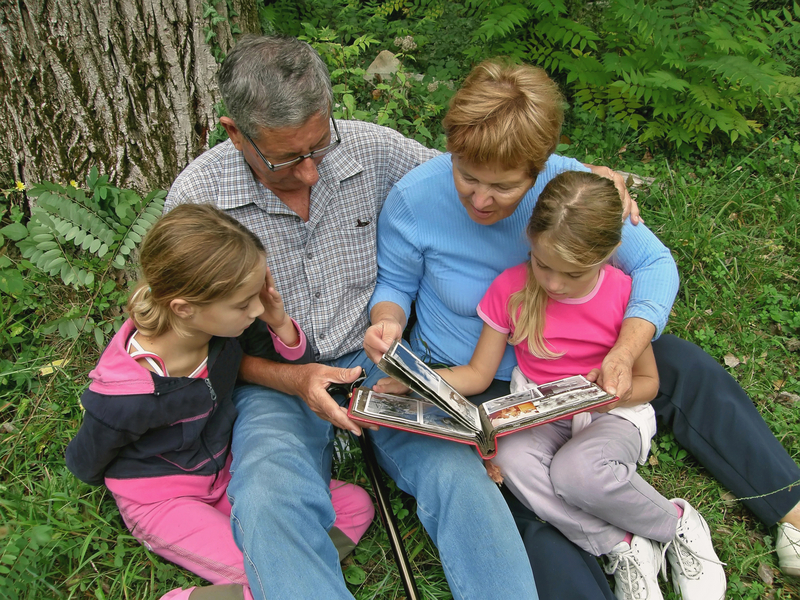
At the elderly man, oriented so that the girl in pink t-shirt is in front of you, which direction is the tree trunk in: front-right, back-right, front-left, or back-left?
back-left

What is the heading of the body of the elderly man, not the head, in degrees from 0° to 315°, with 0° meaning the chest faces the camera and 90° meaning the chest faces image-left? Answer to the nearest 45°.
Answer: approximately 0°

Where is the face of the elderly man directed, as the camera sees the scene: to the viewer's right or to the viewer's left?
to the viewer's right

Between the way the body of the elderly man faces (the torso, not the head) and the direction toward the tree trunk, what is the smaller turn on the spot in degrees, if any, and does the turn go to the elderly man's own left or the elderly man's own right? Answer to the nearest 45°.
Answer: approximately 135° to the elderly man's own right

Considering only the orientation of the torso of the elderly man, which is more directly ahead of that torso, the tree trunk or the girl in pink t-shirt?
the girl in pink t-shirt

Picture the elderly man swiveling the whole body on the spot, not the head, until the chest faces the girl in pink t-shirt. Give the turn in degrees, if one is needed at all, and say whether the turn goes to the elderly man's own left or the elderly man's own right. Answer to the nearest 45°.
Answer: approximately 90° to the elderly man's own left
